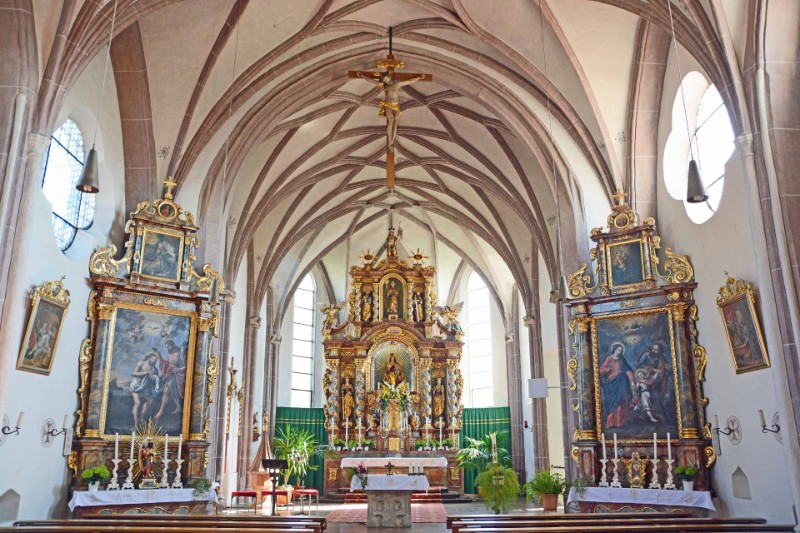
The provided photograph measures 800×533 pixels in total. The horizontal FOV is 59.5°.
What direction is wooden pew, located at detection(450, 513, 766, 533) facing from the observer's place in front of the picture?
facing away from the viewer

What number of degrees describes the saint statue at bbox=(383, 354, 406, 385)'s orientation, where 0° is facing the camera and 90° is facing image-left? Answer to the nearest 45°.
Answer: approximately 0°

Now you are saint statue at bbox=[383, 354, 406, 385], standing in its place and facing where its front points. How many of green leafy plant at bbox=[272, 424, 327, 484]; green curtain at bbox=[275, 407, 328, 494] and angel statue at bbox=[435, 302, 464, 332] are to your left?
1

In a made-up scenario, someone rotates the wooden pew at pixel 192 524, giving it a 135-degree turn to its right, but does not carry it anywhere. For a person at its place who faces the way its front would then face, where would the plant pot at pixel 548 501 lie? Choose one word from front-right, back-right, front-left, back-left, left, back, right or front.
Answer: left

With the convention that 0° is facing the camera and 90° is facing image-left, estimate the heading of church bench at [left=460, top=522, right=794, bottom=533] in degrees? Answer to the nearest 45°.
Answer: approximately 180°

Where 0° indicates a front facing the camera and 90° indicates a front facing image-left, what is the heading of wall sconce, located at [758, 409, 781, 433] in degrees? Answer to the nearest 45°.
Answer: approximately 45°

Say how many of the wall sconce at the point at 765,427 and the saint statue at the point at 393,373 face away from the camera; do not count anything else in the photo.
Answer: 0

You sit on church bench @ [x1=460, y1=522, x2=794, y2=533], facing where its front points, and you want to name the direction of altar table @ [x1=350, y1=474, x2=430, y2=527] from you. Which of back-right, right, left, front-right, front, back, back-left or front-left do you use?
front-left

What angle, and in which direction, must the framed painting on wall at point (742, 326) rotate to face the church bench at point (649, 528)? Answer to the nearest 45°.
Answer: approximately 45° to its left

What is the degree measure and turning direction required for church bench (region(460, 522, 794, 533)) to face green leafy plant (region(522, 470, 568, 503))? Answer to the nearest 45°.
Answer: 0° — it already faces it

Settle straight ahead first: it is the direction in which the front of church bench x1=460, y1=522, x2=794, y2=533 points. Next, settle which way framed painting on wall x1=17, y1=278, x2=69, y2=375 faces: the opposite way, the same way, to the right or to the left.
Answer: to the right

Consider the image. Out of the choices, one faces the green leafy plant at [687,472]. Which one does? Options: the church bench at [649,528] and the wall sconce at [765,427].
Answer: the church bench

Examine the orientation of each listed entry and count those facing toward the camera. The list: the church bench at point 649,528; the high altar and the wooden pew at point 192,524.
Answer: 1

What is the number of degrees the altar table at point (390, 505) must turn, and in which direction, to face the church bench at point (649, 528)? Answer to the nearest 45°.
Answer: approximately 45° to its left

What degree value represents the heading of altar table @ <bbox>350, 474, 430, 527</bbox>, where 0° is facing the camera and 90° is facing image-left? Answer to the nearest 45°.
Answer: approximately 0°
